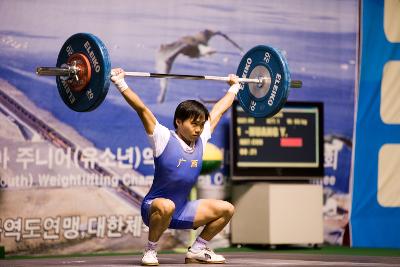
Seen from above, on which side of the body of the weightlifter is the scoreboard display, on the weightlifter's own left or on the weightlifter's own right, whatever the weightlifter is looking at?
on the weightlifter's own left

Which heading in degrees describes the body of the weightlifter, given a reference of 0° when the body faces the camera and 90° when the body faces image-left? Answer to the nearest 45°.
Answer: approximately 315°

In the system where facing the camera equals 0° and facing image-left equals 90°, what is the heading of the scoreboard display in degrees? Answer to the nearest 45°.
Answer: approximately 0°

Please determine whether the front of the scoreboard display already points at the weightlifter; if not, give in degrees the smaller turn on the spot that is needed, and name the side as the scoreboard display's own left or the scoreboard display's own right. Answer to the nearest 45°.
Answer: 0° — it already faces them
